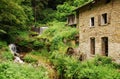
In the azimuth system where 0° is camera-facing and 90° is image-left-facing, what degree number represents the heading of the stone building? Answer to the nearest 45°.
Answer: approximately 45°

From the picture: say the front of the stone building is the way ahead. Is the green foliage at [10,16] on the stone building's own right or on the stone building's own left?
on the stone building's own right

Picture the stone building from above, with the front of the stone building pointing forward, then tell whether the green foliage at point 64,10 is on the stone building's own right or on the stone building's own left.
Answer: on the stone building's own right

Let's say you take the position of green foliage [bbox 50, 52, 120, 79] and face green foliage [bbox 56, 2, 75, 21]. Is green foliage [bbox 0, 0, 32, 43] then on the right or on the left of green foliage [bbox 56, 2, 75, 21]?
left

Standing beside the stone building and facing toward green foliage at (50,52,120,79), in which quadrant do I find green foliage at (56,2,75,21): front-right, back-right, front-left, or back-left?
back-right
